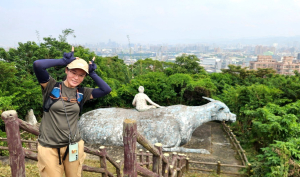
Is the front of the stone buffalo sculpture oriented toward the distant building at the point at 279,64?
no

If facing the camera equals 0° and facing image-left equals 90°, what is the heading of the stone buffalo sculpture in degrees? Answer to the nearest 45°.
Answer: approximately 270°
